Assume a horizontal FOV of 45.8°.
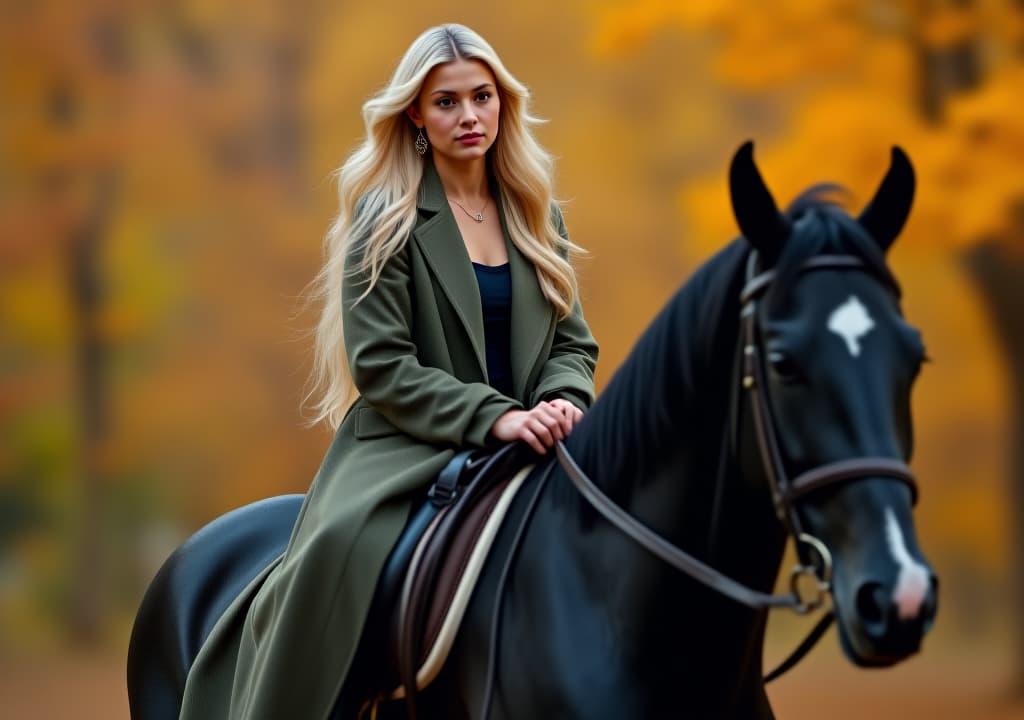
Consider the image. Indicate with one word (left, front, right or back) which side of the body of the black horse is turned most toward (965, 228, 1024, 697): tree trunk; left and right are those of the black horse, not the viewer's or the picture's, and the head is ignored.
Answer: left

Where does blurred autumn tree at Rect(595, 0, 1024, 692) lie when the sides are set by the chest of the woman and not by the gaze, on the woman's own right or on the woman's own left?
on the woman's own left

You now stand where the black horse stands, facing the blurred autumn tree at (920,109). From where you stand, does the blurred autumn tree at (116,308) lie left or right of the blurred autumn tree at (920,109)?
left

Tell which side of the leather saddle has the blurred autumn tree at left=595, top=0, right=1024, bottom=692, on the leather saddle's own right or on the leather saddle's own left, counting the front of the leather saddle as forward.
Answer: on the leather saddle's own left

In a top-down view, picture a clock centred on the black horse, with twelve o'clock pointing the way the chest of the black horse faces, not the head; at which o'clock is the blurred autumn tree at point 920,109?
The blurred autumn tree is roughly at 8 o'clock from the black horse.

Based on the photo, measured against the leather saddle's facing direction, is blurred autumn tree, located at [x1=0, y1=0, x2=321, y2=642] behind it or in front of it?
behind

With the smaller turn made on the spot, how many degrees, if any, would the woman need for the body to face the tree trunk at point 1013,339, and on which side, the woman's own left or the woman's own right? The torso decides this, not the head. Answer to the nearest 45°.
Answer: approximately 90° to the woman's own left

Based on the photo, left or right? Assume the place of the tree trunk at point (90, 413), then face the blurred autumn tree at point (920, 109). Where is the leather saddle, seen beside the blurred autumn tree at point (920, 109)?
right

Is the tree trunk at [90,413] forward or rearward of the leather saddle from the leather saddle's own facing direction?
rearward

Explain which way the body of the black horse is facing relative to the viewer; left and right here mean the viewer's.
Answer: facing the viewer and to the right of the viewer

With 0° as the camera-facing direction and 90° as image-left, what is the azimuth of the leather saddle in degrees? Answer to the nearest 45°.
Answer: approximately 315°
